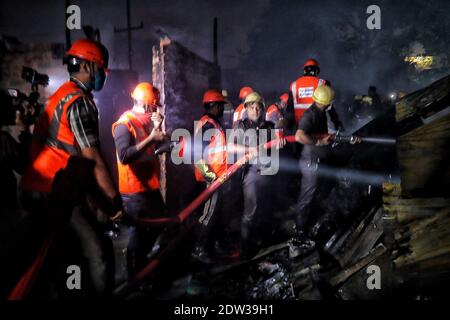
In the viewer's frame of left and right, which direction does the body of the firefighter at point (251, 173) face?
facing the viewer

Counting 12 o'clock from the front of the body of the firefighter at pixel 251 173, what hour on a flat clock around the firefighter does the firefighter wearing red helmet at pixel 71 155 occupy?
The firefighter wearing red helmet is roughly at 1 o'clock from the firefighter.

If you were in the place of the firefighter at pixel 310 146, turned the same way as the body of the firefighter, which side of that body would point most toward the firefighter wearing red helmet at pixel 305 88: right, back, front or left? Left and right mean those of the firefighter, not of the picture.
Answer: left

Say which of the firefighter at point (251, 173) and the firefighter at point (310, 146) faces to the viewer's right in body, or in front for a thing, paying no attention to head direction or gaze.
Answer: the firefighter at point (310, 146)

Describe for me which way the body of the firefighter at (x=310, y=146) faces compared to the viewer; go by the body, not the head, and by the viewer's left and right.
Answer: facing to the right of the viewer

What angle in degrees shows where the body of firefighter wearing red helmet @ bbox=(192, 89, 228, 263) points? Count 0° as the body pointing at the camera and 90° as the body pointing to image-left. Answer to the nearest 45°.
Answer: approximately 270°

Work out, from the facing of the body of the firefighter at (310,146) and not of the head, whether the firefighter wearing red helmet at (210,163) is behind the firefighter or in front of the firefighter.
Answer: behind
